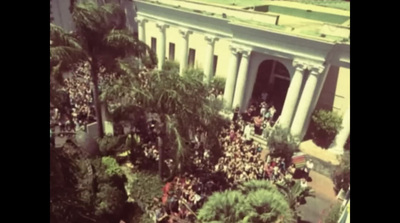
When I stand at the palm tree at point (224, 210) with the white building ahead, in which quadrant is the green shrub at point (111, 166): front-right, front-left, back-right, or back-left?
front-left

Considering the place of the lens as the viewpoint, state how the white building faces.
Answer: facing the viewer and to the left of the viewer
